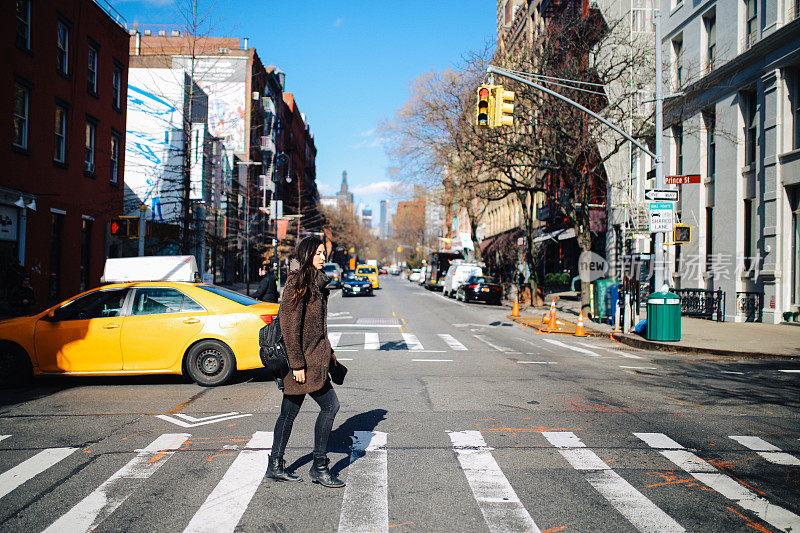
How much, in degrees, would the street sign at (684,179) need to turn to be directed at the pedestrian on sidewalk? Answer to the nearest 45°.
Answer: approximately 45° to its right

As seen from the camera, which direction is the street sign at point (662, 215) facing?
toward the camera

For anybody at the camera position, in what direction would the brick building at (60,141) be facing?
facing the viewer and to the right of the viewer

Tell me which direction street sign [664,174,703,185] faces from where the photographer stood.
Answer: facing the viewer

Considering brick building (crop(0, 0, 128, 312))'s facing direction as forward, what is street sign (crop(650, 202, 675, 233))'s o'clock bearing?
The street sign is roughly at 12 o'clock from the brick building.

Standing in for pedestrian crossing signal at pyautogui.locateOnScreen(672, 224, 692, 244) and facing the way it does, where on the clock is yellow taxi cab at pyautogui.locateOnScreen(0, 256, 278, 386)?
The yellow taxi cab is roughly at 1 o'clock from the pedestrian crossing signal.

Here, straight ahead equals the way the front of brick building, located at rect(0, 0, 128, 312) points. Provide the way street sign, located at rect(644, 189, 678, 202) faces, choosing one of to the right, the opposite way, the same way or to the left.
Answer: to the right

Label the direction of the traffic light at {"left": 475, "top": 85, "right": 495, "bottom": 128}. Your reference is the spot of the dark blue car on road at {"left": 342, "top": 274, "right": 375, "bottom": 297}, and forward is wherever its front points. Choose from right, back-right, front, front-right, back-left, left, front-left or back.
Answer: front

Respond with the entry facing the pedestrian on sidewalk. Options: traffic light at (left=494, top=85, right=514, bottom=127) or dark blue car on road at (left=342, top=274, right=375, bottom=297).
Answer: the dark blue car on road

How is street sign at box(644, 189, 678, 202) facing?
toward the camera

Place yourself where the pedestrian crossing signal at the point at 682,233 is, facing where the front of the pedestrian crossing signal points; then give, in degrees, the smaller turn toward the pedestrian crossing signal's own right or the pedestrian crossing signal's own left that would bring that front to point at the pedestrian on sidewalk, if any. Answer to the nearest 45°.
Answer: approximately 45° to the pedestrian crossing signal's own right

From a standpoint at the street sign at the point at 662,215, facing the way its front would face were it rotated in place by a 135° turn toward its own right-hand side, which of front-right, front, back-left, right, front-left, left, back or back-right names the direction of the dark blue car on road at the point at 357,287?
front

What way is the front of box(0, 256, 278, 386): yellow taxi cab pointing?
to the viewer's left

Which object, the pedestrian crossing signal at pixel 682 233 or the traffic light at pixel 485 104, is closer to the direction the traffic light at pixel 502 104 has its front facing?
the pedestrian crossing signal

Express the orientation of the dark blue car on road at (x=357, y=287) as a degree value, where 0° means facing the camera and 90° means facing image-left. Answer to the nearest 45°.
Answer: approximately 0°
